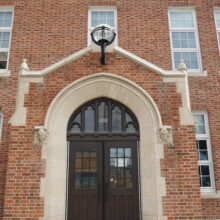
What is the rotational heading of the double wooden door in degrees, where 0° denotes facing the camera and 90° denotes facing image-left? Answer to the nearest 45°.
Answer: approximately 0°
